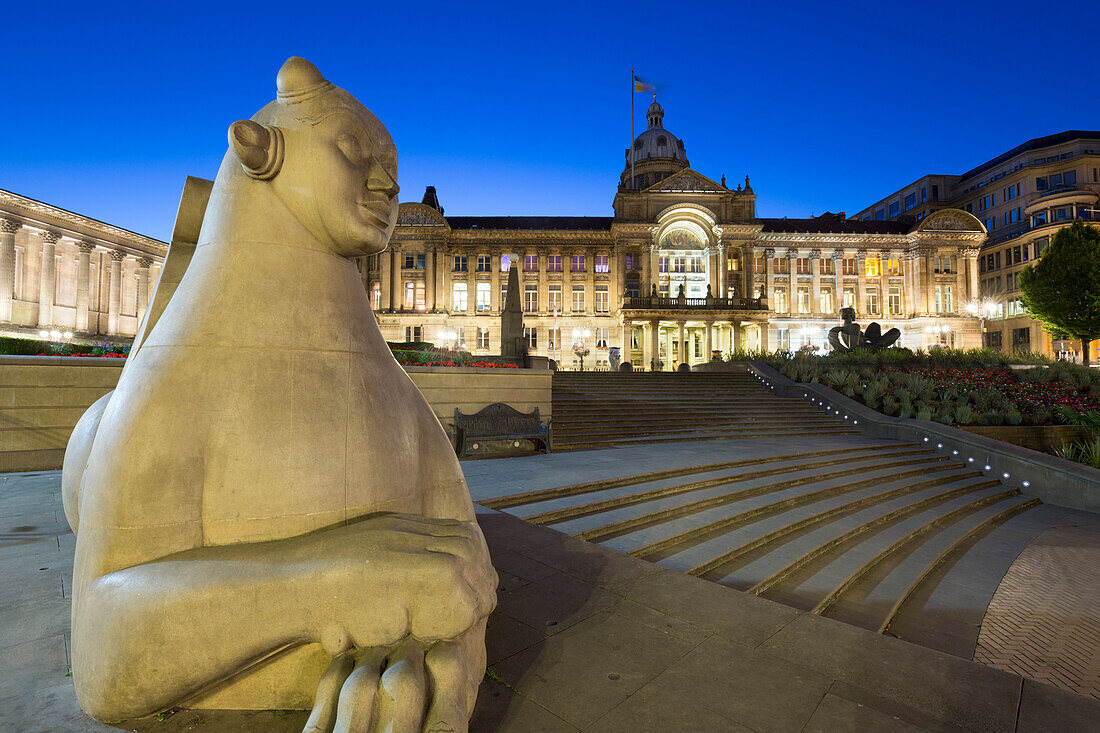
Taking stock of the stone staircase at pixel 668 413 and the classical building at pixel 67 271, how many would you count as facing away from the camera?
0

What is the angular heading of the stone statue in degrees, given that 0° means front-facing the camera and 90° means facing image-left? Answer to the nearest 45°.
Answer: approximately 315°

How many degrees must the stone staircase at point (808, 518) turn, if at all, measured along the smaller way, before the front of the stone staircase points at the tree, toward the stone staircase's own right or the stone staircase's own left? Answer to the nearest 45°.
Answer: approximately 90° to the stone staircase's own left

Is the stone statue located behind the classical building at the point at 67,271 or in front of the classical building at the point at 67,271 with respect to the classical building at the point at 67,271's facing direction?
in front

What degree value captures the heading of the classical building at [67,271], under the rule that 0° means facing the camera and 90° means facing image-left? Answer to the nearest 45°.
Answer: approximately 315°

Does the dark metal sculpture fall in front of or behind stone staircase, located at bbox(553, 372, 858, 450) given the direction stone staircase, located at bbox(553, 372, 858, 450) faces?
behind

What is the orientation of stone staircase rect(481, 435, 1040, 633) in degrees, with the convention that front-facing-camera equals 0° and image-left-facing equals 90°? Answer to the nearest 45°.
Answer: approximately 315°

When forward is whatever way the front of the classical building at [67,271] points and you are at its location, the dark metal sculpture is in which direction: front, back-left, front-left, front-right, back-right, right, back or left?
front

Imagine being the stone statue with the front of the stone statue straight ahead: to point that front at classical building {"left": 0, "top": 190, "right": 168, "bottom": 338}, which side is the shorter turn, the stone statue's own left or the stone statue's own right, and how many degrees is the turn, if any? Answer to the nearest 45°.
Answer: approximately 135° to the stone statue's own left

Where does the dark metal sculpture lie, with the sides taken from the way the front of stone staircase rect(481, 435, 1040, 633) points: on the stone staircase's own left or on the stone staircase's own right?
on the stone staircase's own left

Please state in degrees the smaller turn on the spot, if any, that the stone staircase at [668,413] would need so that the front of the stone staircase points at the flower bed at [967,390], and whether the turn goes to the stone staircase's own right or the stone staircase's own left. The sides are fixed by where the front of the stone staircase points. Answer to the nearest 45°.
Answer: approximately 135° to the stone staircase's own left

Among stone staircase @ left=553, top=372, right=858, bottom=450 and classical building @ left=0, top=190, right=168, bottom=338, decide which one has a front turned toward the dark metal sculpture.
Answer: the classical building

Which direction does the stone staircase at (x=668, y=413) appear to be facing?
toward the camera

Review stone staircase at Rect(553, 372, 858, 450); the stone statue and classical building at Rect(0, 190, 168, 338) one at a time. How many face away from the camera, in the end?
0
